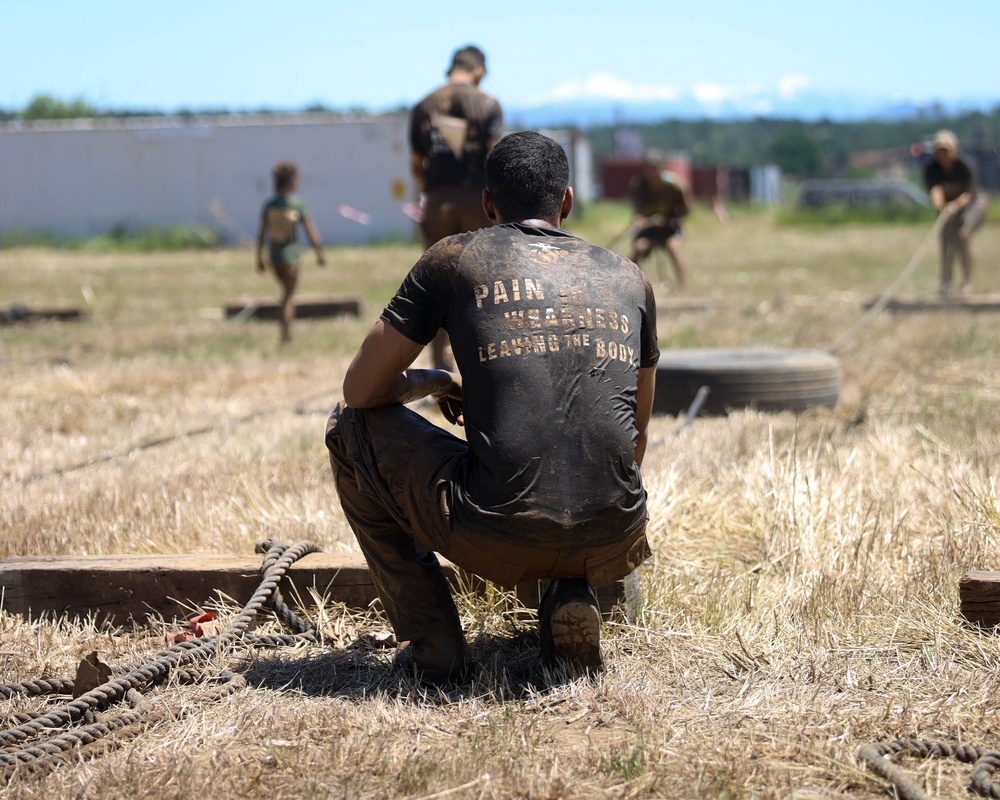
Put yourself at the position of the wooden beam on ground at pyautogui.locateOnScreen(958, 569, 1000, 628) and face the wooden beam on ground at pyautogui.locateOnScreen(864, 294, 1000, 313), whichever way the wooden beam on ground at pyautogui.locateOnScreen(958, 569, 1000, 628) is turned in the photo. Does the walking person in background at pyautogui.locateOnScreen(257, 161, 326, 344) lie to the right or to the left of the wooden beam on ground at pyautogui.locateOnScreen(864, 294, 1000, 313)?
left

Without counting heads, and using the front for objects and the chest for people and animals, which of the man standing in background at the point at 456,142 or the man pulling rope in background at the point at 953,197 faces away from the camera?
the man standing in background at the point at 456,142

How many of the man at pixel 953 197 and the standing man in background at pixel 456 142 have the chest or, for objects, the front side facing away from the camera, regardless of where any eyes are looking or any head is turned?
1

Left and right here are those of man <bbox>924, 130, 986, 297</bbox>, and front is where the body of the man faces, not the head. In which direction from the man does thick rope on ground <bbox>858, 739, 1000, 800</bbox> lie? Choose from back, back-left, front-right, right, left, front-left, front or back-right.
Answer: front-left

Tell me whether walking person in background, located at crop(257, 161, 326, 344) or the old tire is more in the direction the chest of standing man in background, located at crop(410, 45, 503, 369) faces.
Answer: the walking person in background

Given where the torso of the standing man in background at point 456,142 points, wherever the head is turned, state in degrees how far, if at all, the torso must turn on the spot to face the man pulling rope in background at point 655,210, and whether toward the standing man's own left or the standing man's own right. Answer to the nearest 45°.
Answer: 0° — they already face them

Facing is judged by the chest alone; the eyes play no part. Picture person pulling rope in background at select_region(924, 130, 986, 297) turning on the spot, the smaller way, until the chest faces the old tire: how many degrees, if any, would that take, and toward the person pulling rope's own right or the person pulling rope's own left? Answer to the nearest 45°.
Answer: approximately 45° to the person pulling rope's own left

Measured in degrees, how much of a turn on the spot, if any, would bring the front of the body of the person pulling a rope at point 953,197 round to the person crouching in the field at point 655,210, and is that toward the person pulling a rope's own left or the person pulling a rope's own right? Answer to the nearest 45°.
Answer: approximately 45° to the person pulling a rope's own right

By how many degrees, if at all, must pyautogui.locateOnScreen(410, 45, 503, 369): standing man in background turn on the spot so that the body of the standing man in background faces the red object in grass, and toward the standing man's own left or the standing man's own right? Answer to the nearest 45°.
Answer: approximately 180°

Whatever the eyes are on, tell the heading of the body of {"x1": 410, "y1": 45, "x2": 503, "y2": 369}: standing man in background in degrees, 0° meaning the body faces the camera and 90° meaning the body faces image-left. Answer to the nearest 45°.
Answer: approximately 180°

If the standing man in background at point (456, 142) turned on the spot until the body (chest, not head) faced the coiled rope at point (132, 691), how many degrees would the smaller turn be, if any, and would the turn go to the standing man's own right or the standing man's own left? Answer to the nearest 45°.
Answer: approximately 180°

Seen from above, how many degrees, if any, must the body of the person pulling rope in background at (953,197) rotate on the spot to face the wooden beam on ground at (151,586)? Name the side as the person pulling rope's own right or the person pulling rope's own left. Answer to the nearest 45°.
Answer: approximately 45° to the person pulling rope's own left

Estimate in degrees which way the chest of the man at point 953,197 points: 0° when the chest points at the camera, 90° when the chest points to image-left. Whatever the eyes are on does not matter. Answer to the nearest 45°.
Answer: approximately 45°
